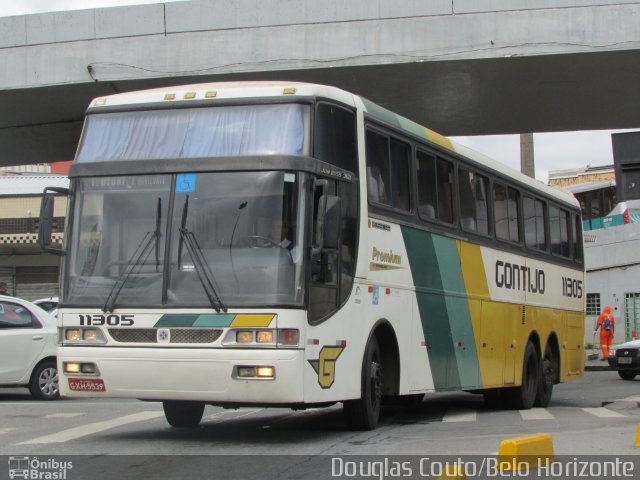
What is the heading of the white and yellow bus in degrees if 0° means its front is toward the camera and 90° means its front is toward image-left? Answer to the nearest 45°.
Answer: approximately 45°

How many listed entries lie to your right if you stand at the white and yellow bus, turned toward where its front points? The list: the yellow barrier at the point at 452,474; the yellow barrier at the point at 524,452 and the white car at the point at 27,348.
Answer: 1

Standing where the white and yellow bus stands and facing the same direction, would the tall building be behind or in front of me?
behind

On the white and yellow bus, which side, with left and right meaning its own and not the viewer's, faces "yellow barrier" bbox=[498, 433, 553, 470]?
left

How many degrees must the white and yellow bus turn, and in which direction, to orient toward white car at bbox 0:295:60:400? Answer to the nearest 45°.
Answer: approximately 90° to its right

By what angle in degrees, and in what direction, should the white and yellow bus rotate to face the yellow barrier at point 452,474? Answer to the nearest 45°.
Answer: approximately 90° to its left

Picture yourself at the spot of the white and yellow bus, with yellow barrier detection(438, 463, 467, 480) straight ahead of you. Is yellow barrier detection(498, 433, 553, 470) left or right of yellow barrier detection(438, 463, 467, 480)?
left
